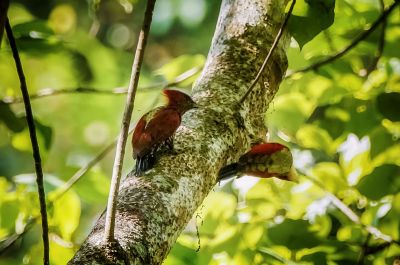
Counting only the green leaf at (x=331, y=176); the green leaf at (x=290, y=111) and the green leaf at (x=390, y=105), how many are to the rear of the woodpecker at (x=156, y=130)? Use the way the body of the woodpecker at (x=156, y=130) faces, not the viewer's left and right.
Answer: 0

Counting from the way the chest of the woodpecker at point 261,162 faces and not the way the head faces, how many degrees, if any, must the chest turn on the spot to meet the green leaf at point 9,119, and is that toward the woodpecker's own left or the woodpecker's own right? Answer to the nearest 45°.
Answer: approximately 180°

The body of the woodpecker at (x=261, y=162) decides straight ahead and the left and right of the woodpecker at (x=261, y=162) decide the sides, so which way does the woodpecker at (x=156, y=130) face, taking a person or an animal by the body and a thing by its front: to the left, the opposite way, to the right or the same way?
the same way

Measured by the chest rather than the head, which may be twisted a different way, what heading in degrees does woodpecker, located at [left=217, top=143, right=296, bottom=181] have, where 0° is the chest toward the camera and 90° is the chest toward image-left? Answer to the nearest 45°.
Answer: approximately 270°

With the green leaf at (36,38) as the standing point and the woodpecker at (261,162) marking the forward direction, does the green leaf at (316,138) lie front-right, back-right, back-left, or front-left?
front-left

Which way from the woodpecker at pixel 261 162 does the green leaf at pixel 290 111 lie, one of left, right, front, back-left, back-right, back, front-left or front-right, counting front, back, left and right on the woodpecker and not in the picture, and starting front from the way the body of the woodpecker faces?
left
